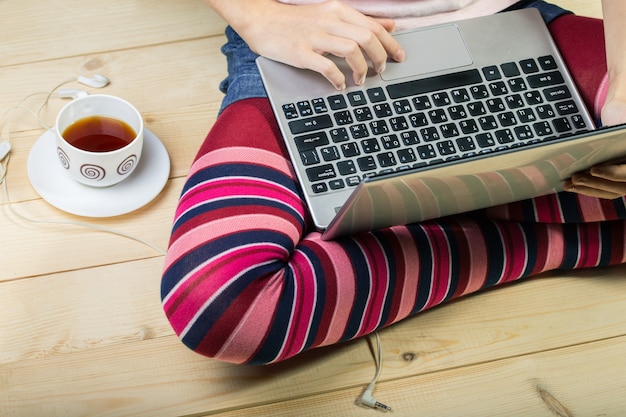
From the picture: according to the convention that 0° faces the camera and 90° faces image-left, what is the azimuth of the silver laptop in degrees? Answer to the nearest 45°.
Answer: approximately 180°
